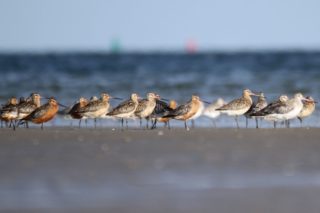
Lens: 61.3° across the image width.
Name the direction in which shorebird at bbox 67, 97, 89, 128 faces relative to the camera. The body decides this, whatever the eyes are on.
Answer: to the viewer's right

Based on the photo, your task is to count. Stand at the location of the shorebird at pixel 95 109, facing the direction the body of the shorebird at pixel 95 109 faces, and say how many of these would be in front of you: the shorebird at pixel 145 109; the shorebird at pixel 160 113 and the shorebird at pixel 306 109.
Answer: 3

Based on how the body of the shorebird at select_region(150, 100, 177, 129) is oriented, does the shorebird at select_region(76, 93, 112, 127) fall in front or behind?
behind

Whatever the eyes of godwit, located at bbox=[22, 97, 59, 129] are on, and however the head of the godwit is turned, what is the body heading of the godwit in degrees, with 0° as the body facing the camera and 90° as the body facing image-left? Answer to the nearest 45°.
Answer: approximately 270°

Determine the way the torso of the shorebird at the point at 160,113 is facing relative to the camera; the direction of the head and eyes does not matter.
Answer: to the viewer's right

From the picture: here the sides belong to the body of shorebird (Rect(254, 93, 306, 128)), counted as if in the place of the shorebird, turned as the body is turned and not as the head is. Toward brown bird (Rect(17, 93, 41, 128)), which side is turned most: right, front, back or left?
back

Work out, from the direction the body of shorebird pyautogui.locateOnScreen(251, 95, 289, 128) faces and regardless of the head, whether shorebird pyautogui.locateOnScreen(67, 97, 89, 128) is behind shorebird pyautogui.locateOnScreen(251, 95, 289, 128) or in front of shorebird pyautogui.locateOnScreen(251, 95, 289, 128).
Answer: behind

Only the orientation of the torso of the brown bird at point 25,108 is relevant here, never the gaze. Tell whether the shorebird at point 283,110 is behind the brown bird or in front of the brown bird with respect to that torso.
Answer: in front

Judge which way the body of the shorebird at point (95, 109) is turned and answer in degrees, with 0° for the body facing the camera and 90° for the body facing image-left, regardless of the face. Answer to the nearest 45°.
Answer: approximately 270°

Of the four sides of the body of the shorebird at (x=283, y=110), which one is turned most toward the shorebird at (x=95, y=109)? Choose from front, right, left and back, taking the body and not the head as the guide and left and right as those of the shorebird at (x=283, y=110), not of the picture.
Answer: back

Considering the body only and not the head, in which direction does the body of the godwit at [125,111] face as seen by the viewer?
to the viewer's right

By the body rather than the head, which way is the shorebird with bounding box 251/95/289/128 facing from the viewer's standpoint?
to the viewer's right
